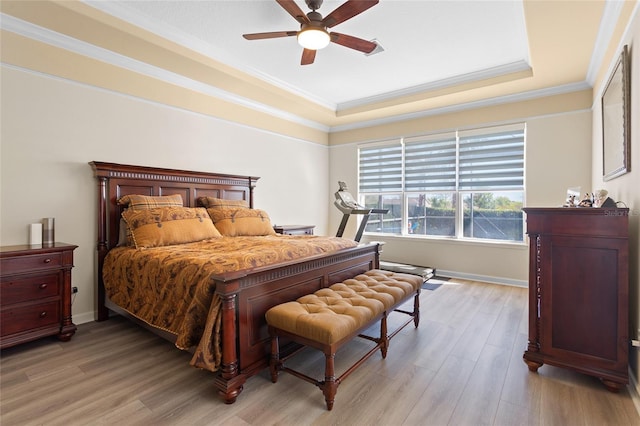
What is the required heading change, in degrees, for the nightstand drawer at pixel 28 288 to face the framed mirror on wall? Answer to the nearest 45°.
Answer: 0° — it already faces it

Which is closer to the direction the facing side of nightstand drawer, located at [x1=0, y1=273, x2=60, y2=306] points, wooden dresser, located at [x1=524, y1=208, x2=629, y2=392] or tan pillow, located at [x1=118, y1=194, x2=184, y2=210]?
the wooden dresser

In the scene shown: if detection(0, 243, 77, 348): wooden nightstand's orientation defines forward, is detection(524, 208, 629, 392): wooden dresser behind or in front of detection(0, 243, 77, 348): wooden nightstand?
in front

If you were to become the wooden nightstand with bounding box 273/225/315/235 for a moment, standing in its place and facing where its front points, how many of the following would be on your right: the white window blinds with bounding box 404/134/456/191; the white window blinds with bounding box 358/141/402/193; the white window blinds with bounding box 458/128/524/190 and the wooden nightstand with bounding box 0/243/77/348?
1

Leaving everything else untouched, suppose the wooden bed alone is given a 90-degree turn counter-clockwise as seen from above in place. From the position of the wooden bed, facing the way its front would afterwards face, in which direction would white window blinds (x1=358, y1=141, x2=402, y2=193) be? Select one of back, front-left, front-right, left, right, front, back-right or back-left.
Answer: front

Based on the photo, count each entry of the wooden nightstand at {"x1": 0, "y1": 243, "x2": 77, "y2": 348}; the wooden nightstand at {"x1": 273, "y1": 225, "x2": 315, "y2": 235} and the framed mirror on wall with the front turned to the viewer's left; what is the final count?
1

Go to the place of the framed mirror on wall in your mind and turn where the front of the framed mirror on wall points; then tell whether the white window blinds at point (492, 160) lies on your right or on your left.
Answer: on your right

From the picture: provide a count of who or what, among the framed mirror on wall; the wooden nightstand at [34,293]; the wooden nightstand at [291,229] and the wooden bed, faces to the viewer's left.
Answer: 1

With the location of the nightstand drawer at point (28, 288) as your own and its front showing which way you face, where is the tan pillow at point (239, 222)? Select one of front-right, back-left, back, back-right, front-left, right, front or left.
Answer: front-left

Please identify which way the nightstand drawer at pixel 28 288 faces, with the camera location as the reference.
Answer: facing the viewer and to the right of the viewer

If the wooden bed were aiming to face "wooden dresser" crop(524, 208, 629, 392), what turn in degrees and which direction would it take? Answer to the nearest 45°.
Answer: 0° — it already faces it

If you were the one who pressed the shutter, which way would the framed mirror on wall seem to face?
facing to the left of the viewer

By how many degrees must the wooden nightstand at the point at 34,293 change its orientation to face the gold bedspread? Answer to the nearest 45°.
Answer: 0° — it already faces it
